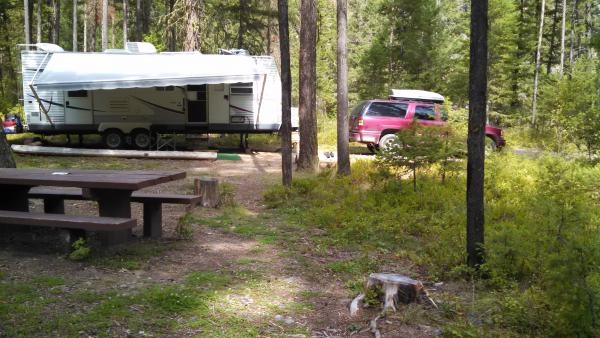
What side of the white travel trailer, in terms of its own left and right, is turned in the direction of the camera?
right
